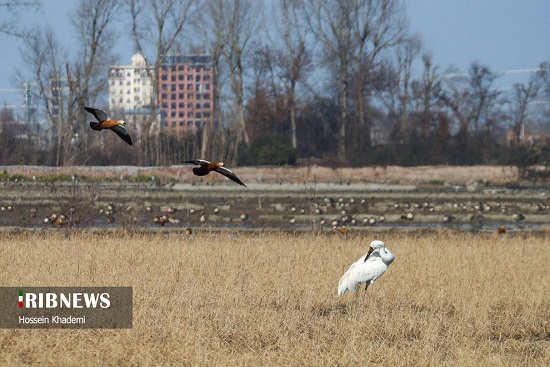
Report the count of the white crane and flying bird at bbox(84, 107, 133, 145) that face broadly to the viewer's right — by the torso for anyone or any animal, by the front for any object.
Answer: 2

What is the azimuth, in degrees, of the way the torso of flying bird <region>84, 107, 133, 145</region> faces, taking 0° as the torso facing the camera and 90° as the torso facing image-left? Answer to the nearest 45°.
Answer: approximately 270°

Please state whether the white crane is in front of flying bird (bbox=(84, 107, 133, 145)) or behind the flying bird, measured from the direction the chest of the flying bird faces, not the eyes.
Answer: in front

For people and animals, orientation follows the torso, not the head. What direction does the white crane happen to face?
to the viewer's right
